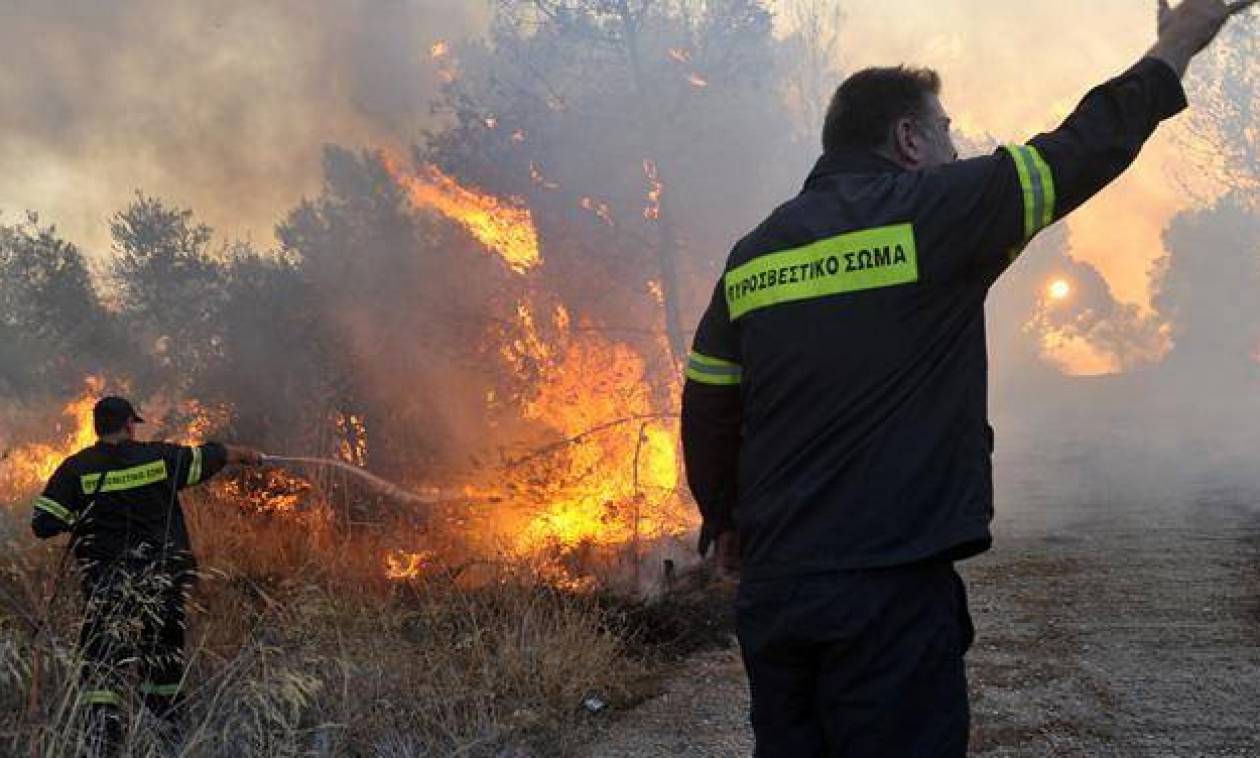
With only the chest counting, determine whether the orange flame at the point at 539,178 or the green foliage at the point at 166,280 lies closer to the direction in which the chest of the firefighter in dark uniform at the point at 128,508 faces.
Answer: the green foliage

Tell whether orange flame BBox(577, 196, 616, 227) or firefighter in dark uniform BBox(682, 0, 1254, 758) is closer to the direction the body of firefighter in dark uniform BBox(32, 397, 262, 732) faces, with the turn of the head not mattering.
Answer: the orange flame

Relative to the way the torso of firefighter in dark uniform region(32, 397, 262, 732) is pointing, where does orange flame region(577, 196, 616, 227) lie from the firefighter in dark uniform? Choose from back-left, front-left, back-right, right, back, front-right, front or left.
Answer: front-right

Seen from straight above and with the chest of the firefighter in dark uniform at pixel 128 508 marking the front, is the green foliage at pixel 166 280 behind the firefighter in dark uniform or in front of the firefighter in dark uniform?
in front

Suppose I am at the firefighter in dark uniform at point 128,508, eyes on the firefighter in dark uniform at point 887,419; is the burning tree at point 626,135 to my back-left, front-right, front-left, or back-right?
back-left

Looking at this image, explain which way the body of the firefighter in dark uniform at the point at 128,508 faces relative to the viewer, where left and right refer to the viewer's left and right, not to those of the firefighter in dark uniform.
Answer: facing away from the viewer

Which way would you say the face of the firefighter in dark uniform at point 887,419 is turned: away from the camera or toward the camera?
away from the camera

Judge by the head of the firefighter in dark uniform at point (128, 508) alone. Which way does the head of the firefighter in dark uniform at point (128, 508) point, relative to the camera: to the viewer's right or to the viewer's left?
to the viewer's right

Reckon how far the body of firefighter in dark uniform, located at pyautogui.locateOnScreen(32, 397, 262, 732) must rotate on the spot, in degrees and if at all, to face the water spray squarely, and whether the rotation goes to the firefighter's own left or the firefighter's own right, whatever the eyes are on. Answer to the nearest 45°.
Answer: approximately 45° to the firefighter's own right

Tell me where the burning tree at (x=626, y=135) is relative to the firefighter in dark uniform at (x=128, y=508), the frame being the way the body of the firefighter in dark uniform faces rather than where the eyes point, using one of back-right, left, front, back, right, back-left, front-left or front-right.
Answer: front-right

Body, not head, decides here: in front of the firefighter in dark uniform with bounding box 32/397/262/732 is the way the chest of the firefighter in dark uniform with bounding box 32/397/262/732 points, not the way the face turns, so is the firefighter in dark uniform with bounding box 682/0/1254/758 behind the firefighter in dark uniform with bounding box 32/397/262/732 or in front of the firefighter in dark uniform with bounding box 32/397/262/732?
behind

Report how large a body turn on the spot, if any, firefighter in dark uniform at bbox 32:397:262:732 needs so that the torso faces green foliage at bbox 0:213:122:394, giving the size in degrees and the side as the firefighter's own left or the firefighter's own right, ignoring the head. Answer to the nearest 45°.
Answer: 0° — they already face it
